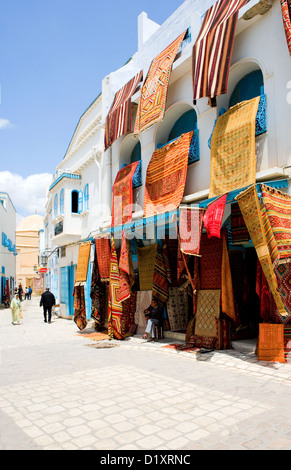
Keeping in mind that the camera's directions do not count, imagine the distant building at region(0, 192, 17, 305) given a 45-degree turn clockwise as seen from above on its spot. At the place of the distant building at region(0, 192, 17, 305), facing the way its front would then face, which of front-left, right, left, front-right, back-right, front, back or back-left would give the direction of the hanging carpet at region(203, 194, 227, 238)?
front-right

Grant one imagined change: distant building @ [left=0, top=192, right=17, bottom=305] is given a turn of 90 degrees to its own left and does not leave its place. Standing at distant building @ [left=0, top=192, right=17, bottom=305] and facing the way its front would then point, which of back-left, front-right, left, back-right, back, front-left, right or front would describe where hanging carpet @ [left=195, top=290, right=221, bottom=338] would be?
back

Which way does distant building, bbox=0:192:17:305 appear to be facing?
to the viewer's right

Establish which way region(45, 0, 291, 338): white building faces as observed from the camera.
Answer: facing the viewer and to the left of the viewer

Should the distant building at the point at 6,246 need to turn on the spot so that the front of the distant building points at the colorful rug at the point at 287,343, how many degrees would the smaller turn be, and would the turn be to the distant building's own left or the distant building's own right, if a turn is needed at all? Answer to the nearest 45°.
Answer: approximately 90° to the distant building's own right

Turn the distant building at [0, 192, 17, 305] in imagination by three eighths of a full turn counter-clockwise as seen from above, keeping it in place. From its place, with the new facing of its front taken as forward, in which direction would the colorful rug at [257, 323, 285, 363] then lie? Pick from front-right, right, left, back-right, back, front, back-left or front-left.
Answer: back-left

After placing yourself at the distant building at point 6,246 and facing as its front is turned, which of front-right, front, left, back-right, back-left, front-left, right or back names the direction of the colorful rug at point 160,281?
right

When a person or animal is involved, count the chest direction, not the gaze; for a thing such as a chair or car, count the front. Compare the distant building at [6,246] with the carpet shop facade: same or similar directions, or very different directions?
very different directions

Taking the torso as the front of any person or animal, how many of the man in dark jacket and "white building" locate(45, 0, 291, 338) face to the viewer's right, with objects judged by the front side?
0

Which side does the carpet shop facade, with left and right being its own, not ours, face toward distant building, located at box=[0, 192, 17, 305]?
right

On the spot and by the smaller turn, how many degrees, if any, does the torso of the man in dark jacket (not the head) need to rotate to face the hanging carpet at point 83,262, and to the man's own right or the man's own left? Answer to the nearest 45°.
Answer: approximately 90° to the man's own right

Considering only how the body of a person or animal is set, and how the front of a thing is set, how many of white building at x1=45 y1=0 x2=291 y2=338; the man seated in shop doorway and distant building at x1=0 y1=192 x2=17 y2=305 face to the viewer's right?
1

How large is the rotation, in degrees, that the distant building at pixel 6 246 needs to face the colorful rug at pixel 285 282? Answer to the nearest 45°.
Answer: approximately 90° to its right

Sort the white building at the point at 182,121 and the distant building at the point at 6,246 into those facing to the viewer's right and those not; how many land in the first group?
1
